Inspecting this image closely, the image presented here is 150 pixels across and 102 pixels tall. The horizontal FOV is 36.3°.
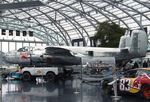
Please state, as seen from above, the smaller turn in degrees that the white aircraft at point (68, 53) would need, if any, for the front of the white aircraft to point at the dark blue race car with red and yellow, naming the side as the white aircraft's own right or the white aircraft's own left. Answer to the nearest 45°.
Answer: approximately 90° to the white aircraft's own left

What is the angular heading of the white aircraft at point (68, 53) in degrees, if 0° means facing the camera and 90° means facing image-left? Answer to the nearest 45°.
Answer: approximately 90°
